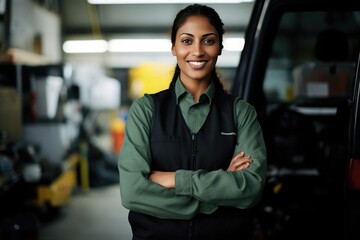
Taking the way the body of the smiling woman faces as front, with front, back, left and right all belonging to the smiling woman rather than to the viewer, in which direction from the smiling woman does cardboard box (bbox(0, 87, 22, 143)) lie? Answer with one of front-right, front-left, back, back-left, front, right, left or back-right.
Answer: back-right

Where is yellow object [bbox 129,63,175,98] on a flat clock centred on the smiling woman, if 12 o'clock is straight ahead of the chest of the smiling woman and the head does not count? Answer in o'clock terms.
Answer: The yellow object is roughly at 6 o'clock from the smiling woman.

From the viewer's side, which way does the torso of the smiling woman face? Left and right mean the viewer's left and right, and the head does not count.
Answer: facing the viewer

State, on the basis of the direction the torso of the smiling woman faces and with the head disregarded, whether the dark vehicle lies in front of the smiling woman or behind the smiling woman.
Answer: behind

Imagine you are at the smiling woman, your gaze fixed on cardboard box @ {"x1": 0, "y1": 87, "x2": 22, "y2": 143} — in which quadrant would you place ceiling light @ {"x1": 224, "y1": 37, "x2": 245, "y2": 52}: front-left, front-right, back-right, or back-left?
front-right

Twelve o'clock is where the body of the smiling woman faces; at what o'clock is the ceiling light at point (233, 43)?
The ceiling light is roughly at 6 o'clock from the smiling woman.

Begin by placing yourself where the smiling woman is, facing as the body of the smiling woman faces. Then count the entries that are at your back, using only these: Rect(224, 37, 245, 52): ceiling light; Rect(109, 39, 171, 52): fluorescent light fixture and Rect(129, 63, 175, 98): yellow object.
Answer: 3

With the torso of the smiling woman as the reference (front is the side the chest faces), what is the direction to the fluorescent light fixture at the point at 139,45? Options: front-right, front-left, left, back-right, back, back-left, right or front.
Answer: back

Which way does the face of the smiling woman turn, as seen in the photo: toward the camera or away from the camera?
toward the camera

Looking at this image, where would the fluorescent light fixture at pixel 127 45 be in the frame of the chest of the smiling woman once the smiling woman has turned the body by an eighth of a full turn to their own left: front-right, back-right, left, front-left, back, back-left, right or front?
back-left

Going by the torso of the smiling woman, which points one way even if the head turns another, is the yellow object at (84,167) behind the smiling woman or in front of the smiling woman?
behind
